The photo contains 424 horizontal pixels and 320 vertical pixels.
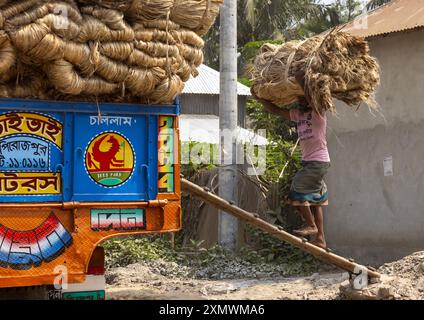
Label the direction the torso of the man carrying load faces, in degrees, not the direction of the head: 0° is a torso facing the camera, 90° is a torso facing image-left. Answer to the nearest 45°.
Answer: approximately 45°

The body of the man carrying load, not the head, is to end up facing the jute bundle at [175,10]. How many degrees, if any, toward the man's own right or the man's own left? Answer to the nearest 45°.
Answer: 0° — they already face it

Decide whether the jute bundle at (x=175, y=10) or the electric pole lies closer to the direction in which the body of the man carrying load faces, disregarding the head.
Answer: the jute bundle

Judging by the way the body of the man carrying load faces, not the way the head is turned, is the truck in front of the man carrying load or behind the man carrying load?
in front
